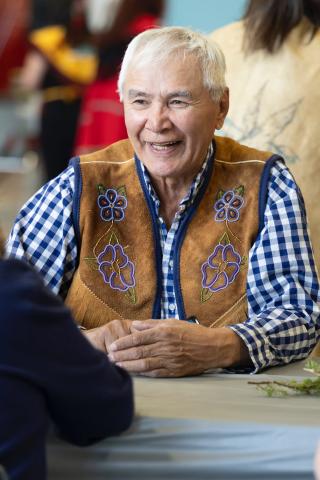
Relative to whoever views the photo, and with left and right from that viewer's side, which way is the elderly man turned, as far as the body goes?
facing the viewer

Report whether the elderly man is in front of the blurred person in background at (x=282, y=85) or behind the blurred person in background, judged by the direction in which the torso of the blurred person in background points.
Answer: behind

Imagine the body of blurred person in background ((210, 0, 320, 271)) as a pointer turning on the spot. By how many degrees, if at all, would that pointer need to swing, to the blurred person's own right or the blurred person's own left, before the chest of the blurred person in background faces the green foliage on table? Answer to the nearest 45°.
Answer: approximately 180°

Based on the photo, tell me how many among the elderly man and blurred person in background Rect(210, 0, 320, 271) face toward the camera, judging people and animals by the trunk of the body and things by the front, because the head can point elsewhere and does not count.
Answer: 1

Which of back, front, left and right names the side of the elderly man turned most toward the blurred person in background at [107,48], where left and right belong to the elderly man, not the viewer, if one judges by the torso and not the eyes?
back

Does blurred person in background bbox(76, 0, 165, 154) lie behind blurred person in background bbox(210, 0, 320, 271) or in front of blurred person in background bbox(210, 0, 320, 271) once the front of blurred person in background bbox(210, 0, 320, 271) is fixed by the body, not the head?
in front

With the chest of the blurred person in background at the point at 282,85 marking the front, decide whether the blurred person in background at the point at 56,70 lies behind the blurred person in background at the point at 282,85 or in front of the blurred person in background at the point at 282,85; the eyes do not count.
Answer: in front

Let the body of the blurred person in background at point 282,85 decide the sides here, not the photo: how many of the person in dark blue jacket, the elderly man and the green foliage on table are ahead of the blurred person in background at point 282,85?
0

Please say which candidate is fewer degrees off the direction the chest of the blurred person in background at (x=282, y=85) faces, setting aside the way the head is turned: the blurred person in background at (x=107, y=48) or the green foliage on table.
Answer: the blurred person in background

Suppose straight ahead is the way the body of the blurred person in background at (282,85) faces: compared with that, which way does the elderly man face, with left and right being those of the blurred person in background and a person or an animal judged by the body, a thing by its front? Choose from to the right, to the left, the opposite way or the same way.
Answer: the opposite way

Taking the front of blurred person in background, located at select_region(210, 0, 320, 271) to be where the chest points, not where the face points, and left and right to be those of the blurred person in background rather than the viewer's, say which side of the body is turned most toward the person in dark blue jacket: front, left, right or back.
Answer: back

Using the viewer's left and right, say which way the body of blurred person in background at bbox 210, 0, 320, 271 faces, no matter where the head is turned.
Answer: facing away from the viewer

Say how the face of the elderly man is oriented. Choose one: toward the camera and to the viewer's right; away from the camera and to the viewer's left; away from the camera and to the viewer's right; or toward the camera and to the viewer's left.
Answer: toward the camera and to the viewer's left

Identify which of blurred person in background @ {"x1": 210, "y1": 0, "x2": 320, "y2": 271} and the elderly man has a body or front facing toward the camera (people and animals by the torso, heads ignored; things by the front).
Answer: the elderly man

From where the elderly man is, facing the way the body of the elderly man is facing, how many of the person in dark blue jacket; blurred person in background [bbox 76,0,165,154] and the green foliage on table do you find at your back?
1

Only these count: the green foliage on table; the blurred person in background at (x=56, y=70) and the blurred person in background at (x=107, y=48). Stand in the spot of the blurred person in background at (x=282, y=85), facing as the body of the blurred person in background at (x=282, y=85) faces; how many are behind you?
1
